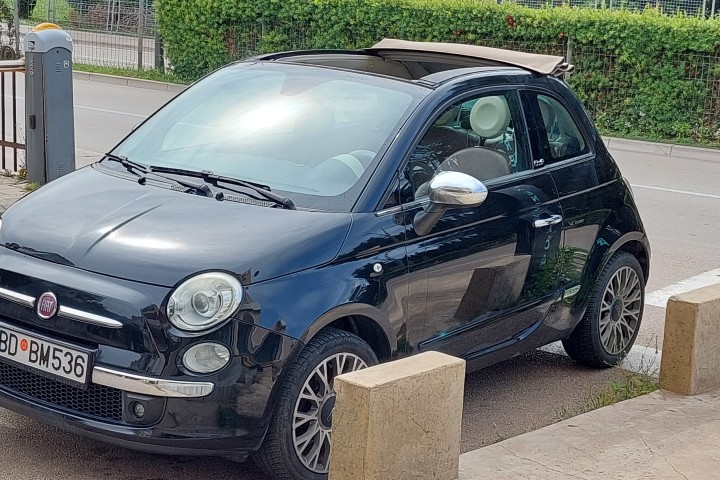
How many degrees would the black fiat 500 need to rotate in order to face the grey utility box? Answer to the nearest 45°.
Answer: approximately 90° to its right

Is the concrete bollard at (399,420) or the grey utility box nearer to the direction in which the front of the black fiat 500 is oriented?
the concrete bollard

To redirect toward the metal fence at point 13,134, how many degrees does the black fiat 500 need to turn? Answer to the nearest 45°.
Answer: approximately 90° to its right

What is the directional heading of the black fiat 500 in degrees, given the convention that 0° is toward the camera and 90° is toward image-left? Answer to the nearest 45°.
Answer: approximately 45°

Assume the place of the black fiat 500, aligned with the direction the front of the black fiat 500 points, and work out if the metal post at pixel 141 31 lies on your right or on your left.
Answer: on your right

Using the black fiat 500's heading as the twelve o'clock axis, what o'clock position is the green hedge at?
The green hedge is roughly at 5 o'clock from the black fiat 500.

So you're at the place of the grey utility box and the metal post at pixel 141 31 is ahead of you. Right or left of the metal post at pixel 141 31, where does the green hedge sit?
right

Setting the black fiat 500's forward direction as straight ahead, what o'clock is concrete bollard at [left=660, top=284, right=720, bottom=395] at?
The concrete bollard is roughly at 7 o'clock from the black fiat 500.

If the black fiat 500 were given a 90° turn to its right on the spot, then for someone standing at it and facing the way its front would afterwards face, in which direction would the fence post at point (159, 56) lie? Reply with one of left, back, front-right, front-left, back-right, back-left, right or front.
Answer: front-right

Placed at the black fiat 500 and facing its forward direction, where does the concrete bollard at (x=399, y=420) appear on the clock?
The concrete bollard is roughly at 10 o'clock from the black fiat 500.

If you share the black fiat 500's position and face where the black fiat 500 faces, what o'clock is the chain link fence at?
The chain link fence is roughly at 5 o'clock from the black fiat 500.
